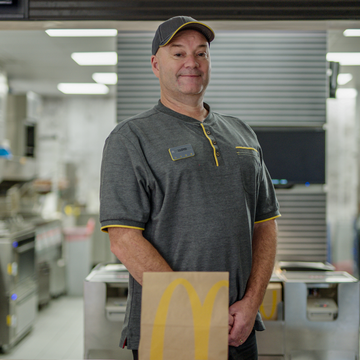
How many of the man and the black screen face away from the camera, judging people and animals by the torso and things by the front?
0

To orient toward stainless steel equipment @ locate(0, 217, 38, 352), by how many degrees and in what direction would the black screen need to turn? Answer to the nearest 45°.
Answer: approximately 90° to its right

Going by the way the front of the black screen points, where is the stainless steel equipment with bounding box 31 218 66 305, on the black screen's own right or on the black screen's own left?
on the black screen's own right

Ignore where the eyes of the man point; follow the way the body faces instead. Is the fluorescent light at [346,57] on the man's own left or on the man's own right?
on the man's own left

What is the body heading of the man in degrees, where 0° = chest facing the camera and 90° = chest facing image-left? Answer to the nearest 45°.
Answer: approximately 315°

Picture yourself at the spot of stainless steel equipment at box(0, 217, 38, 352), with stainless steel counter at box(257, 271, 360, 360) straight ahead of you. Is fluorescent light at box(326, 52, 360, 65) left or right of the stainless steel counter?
left

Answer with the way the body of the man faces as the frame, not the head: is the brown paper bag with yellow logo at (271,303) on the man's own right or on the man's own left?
on the man's own left

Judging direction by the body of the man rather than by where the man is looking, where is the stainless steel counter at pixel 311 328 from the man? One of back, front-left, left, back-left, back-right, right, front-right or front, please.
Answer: left

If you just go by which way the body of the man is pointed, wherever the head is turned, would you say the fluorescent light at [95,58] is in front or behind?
behind
